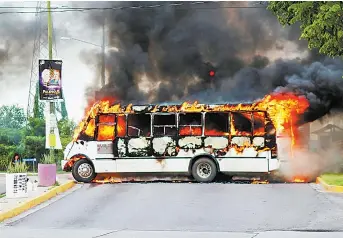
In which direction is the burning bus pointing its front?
to the viewer's left

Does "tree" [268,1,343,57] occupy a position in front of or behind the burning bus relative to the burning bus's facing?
behind

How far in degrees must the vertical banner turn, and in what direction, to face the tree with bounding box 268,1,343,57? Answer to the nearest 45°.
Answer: approximately 90° to its left

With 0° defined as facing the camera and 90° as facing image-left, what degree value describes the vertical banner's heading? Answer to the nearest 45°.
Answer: approximately 0°

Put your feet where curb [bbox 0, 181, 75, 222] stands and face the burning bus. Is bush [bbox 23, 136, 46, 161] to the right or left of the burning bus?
left

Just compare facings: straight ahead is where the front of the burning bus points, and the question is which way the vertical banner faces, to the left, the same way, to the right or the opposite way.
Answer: to the left

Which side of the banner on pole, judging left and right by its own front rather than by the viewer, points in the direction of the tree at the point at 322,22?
left

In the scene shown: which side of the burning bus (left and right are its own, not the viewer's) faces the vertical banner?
front

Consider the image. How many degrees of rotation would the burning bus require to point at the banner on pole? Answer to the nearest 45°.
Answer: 0° — it already faces it

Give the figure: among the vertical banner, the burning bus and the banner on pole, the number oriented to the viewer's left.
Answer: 1

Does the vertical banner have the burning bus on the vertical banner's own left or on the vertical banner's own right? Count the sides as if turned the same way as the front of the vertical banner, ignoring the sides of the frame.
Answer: on the vertical banner's own left
